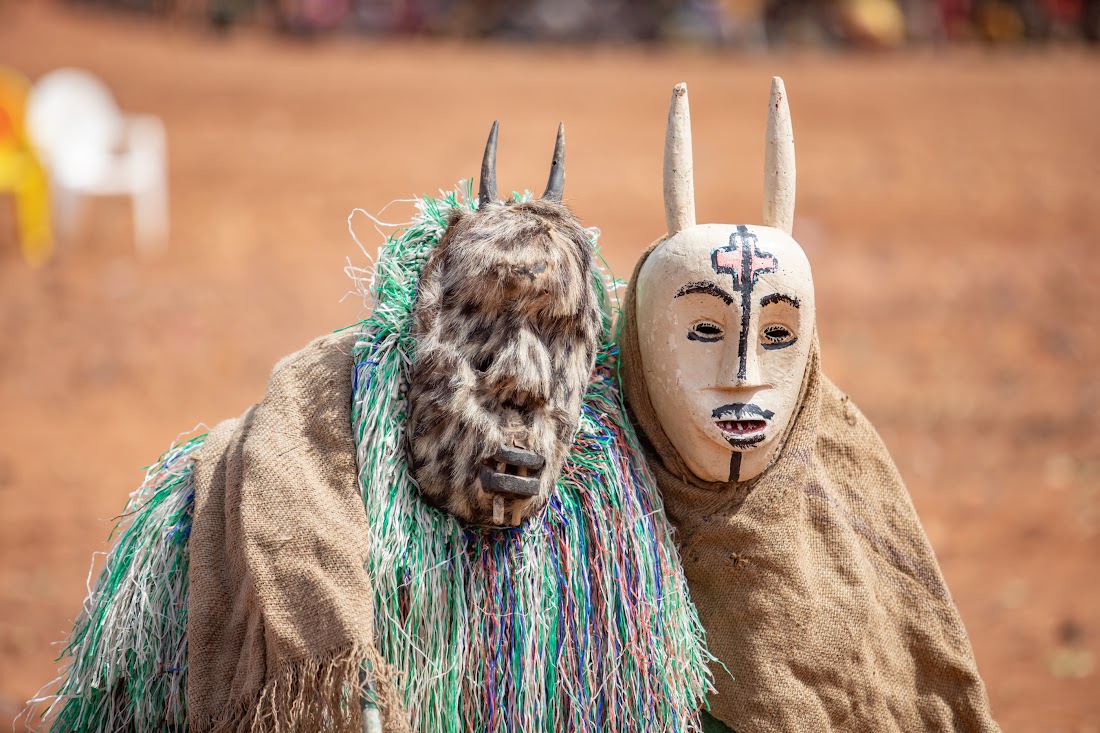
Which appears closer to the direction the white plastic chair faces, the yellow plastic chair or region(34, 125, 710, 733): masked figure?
the masked figure

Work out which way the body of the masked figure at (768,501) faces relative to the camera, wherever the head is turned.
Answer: toward the camera

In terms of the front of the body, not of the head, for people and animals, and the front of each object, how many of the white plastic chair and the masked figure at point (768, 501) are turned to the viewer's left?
0

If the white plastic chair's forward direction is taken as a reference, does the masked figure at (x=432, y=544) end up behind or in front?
in front

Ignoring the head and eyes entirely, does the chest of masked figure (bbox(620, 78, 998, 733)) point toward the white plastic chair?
no

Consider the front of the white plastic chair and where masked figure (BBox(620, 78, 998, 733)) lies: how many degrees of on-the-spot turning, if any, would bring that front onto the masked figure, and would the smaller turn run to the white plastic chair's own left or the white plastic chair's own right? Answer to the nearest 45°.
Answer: approximately 45° to the white plastic chair's own right

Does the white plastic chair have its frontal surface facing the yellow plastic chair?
no

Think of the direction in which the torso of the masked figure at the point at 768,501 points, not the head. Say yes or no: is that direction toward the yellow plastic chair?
no

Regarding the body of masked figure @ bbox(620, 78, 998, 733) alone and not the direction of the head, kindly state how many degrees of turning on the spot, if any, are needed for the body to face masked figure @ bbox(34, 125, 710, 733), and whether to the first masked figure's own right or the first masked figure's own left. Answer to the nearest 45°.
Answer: approximately 45° to the first masked figure's own right

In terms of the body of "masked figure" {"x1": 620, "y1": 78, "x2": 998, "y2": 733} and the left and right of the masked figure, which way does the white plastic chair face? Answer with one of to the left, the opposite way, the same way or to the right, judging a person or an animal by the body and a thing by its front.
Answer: to the left

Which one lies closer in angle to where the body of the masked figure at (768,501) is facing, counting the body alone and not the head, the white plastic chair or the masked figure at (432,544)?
the masked figure

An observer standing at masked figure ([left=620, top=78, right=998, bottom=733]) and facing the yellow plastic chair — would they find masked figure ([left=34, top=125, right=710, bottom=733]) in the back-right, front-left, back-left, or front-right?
front-left

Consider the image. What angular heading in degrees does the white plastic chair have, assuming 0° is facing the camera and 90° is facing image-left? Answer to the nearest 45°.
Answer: approximately 315°
